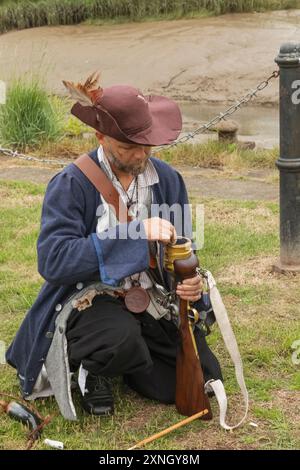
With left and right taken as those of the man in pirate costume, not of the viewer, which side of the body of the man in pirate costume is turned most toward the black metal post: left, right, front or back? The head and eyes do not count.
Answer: left

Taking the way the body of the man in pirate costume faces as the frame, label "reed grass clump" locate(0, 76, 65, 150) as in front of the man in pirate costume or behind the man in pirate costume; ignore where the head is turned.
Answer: behind

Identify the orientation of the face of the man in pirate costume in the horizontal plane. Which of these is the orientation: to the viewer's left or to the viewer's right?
to the viewer's right
